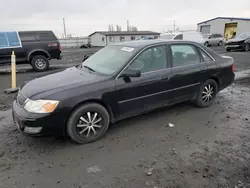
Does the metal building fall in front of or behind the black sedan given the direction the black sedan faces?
behind

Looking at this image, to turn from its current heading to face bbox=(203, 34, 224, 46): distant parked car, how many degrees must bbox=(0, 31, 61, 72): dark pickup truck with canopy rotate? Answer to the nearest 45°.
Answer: approximately 135° to its right

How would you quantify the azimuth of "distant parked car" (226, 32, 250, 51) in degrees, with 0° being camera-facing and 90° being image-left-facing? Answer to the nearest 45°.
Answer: approximately 45°

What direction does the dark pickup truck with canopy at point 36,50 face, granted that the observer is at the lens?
facing to the left of the viewer

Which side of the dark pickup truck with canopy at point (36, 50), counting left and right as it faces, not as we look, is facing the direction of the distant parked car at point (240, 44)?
back

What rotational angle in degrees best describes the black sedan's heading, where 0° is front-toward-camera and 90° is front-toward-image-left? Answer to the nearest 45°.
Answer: approximately 45°

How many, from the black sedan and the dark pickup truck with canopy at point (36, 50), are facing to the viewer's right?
0

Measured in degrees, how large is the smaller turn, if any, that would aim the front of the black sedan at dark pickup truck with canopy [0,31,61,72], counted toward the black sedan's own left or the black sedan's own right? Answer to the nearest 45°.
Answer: approximately 90° to the black sedan's own right

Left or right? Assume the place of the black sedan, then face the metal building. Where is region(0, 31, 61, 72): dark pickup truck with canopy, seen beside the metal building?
left

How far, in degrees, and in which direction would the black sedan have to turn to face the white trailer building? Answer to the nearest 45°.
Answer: approximately 135° to its right
